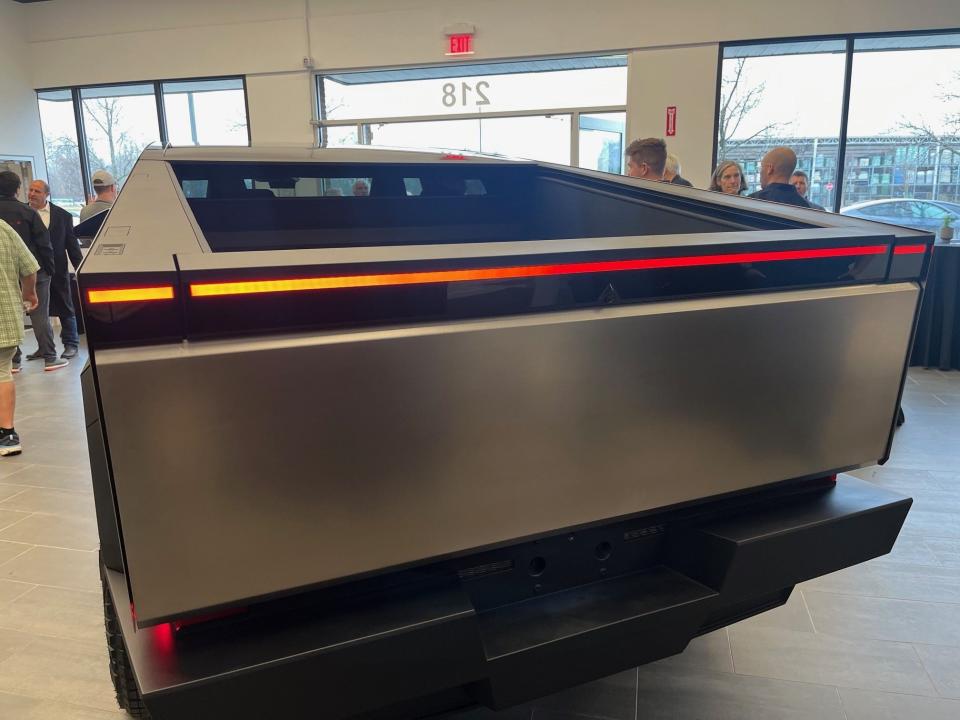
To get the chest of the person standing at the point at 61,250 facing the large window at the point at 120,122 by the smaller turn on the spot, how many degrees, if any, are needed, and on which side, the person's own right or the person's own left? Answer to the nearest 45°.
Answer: approximately 135° to the person's own right

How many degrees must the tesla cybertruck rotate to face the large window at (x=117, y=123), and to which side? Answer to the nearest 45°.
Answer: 0° — it already faces it

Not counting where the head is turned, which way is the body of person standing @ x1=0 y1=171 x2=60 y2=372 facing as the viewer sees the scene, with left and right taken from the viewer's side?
facing away from the viewer and to the right of the viewer

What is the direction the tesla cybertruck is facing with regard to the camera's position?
facing away from the viewer and to the left of the viewer

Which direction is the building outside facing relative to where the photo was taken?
toward the camera

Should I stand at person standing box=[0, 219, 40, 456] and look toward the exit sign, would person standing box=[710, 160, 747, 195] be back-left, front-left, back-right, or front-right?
front-right

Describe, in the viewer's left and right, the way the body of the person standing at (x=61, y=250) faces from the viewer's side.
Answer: facing the viewer and to the left of the viewer

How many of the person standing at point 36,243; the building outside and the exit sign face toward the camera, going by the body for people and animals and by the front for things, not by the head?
2

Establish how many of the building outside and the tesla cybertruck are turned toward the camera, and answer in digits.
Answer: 1

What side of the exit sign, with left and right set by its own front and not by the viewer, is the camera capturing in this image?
front
